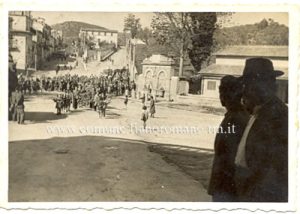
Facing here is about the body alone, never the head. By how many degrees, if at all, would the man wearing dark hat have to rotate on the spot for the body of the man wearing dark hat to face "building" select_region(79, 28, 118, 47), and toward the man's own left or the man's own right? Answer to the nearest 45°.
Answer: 0° — they already face it

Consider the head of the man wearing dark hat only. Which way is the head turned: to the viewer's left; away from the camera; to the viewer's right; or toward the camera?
to the viewer's left

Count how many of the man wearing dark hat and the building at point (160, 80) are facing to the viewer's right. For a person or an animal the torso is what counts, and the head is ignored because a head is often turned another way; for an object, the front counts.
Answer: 0

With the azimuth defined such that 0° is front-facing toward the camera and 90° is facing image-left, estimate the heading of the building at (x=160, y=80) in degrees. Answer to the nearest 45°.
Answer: approximately 45°

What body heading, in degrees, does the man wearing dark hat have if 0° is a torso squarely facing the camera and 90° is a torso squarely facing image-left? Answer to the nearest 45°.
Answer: approximately 90°
